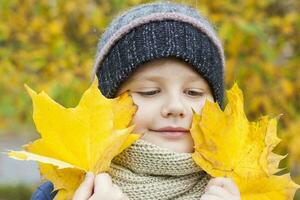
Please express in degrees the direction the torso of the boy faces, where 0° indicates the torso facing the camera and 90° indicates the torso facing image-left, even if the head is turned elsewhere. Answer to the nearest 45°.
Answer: approximately 0°
